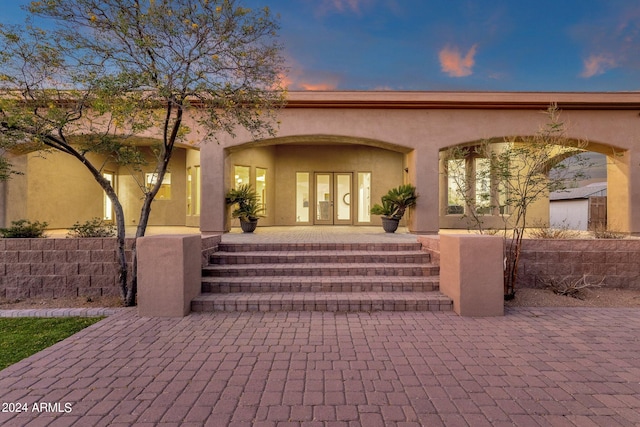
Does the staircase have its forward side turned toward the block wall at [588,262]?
no

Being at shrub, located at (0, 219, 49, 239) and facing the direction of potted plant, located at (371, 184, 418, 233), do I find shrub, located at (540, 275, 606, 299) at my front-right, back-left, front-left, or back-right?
front-right

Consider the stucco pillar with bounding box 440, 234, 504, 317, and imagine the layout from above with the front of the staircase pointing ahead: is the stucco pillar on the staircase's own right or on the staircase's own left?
on the staircase's own left

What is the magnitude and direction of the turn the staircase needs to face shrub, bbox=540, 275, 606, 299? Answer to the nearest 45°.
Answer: approximately 90° to its left

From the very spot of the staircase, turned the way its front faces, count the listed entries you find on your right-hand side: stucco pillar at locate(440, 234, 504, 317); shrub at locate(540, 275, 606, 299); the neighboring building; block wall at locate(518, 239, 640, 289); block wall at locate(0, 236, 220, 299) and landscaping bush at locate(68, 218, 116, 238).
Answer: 2

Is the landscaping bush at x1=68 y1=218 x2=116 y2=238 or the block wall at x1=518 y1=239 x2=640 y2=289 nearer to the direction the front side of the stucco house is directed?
the block wall

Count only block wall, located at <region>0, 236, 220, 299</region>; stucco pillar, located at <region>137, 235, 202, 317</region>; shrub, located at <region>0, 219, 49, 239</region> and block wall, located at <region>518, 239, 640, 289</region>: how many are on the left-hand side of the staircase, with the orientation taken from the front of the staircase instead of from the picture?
1

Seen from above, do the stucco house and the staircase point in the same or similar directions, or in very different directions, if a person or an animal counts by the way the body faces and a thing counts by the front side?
same or similar directions

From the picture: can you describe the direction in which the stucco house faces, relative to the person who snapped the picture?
facing the viewer

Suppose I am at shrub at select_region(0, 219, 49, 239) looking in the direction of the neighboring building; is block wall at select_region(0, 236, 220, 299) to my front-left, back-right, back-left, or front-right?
front-right

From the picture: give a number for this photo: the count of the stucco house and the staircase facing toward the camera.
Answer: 2

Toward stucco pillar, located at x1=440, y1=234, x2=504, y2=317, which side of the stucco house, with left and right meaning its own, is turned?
front
